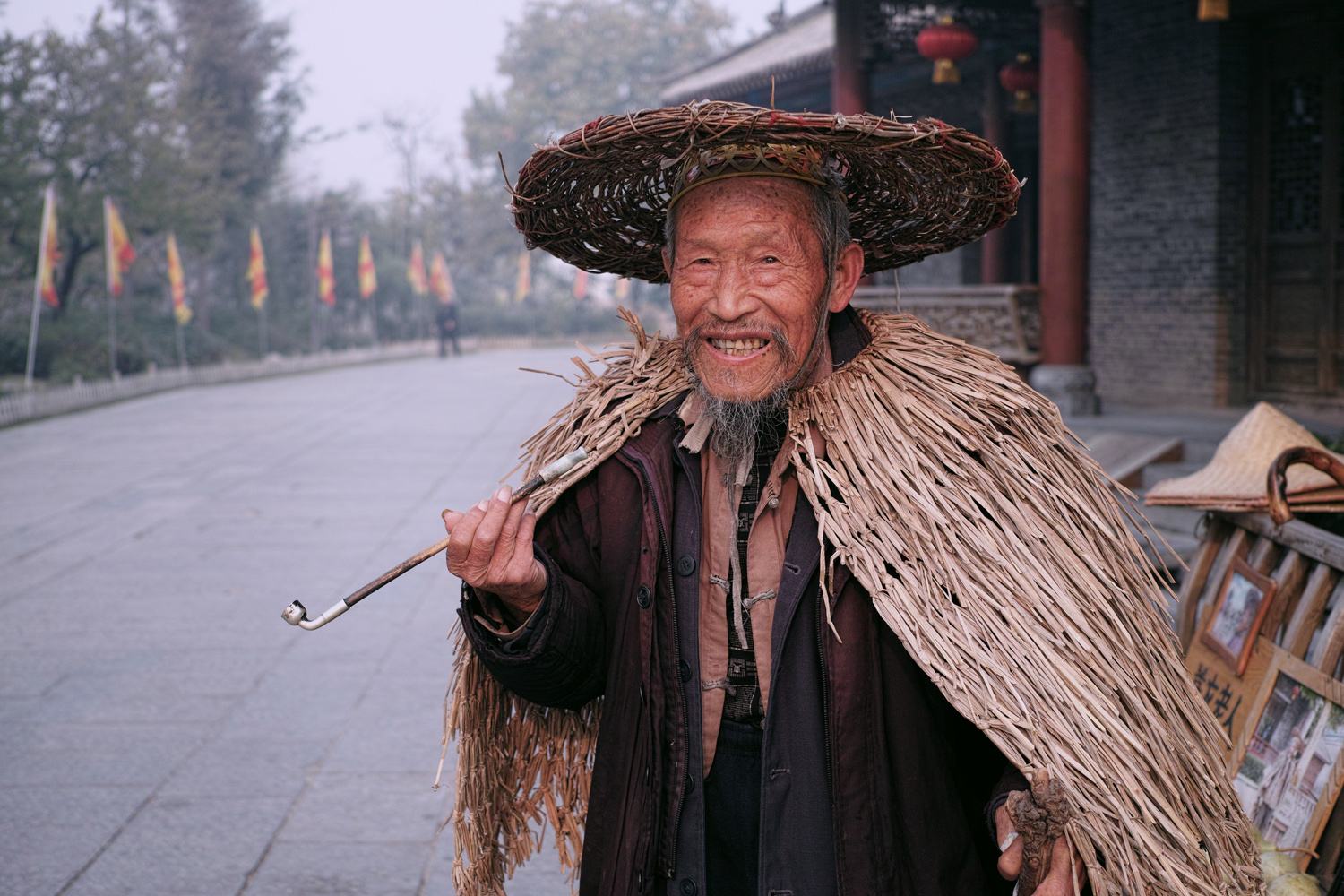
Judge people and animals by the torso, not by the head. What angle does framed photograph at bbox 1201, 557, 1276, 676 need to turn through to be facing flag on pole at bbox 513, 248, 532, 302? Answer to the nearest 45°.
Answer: approximately 90° to its right

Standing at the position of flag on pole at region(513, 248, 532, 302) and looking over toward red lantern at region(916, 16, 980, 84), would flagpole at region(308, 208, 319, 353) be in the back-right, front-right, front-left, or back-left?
front-right

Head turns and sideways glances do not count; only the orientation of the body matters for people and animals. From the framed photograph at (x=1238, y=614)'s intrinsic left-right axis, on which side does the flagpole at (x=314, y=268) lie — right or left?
on its right

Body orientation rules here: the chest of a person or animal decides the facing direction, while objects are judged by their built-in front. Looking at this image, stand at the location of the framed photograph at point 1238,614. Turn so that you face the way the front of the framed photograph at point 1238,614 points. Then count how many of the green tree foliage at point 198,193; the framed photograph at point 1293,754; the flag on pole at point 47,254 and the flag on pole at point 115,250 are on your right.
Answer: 3

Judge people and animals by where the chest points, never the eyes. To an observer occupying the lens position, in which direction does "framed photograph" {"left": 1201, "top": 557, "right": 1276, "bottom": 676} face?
facing the viewer and to the left of the viewer

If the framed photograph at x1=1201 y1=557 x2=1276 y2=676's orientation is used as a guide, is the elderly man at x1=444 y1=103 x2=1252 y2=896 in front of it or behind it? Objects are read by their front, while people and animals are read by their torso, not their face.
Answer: in front

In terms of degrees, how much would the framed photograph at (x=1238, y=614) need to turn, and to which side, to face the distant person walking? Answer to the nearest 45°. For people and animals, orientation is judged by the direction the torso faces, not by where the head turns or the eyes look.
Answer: approximately 90° to its right

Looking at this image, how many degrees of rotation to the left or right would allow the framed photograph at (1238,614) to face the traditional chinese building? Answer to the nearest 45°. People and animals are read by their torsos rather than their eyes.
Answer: approximately 135° to its right

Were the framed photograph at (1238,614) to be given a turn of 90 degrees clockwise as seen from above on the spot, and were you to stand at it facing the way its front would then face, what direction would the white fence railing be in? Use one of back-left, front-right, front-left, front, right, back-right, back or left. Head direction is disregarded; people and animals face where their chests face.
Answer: front

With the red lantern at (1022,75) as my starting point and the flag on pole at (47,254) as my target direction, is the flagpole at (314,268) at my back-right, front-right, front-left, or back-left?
front-right

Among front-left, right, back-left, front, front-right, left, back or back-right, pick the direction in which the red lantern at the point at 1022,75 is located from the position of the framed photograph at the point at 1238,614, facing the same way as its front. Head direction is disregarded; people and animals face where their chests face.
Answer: back-right

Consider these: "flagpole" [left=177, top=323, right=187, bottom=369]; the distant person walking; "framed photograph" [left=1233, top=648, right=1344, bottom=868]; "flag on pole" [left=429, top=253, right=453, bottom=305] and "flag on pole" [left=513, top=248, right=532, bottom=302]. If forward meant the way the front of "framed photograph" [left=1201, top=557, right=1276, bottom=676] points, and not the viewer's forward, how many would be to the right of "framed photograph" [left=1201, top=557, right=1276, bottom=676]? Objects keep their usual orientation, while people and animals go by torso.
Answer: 4

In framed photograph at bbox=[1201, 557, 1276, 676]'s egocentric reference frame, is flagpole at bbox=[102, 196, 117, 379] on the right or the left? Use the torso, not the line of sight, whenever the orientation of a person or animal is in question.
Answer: on its right

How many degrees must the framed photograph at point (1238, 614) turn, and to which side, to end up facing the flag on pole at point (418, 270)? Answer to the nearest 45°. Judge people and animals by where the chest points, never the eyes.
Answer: approximately 90° to its right

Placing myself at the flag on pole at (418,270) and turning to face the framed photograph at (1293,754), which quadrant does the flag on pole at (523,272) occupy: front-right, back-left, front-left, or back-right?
back-left

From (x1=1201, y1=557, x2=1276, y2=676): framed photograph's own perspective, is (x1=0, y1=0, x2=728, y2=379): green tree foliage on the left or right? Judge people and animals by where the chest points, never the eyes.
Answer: on its right

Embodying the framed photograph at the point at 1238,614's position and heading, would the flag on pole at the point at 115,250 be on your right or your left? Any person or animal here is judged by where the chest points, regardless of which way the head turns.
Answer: on your right
